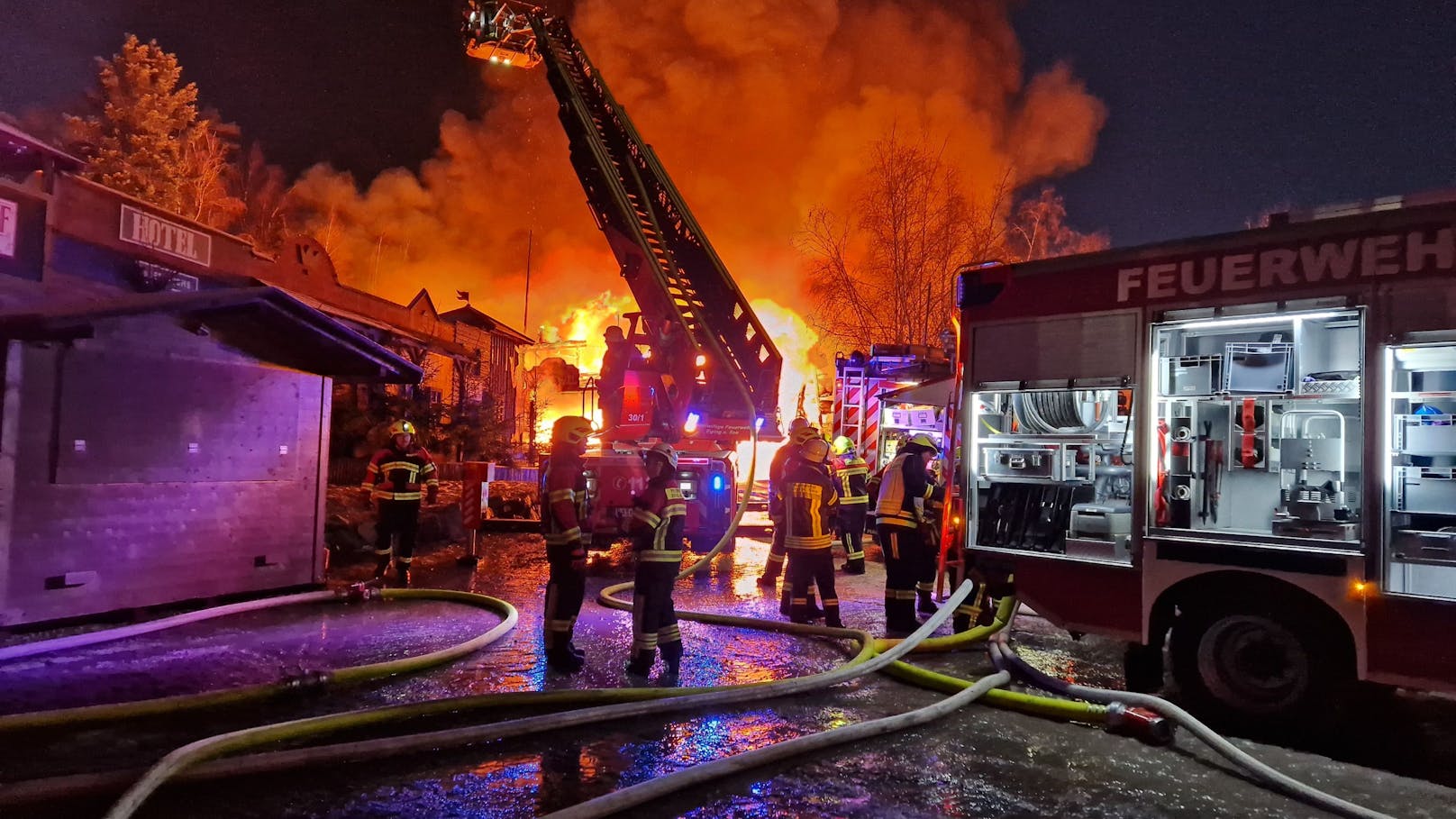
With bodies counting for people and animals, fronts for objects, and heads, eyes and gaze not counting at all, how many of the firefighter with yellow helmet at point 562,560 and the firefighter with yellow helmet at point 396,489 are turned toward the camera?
1

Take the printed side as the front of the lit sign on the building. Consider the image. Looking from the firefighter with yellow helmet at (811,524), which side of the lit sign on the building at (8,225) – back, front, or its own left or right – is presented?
front

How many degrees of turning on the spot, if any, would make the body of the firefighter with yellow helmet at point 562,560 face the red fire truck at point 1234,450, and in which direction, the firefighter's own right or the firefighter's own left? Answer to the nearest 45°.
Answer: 0° — they already face it

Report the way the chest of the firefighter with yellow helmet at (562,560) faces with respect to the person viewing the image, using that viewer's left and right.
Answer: facing to the right of the viewer

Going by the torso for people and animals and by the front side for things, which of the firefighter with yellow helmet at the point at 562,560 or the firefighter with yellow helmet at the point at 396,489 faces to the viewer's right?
the firefighter with yellow helmet at the point at 562,560

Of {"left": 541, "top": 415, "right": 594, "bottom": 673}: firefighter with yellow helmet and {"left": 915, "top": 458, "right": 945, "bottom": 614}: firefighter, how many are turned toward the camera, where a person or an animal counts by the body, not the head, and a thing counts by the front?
0

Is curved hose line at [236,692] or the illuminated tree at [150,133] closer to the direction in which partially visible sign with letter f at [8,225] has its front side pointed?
the curved hose line

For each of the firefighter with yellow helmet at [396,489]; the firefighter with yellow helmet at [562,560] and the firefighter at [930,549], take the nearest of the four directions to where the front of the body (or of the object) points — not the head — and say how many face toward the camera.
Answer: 1
